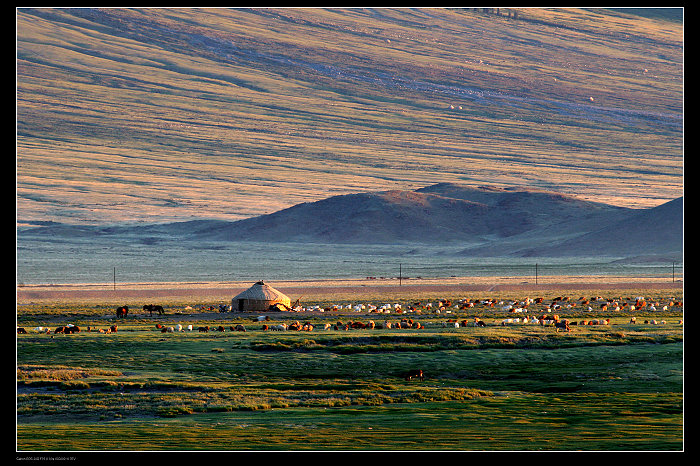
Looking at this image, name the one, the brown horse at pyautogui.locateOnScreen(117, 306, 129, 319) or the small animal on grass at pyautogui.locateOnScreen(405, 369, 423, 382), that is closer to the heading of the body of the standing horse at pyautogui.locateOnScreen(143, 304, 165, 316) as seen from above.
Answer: the brown horse

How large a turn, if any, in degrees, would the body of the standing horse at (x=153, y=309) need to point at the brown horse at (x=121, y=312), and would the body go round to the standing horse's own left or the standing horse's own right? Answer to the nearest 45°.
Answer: approximately 45° to the standing horse's own left

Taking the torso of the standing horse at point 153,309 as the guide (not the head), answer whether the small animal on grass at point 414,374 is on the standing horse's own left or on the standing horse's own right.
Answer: on the standing horse's own left

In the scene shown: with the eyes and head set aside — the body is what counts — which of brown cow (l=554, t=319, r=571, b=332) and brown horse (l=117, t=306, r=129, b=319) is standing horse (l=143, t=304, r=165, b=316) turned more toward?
the brown horse

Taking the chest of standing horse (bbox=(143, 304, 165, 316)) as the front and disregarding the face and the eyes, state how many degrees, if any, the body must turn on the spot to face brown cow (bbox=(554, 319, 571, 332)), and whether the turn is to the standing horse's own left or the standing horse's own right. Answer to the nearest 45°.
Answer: approximately 135° to the standing horse's own left

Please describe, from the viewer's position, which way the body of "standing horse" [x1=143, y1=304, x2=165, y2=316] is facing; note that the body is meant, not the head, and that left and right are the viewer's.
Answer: facing to the left of the viewer

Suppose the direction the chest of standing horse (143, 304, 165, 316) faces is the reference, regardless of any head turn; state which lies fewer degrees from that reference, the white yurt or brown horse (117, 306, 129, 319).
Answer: the brown horse
